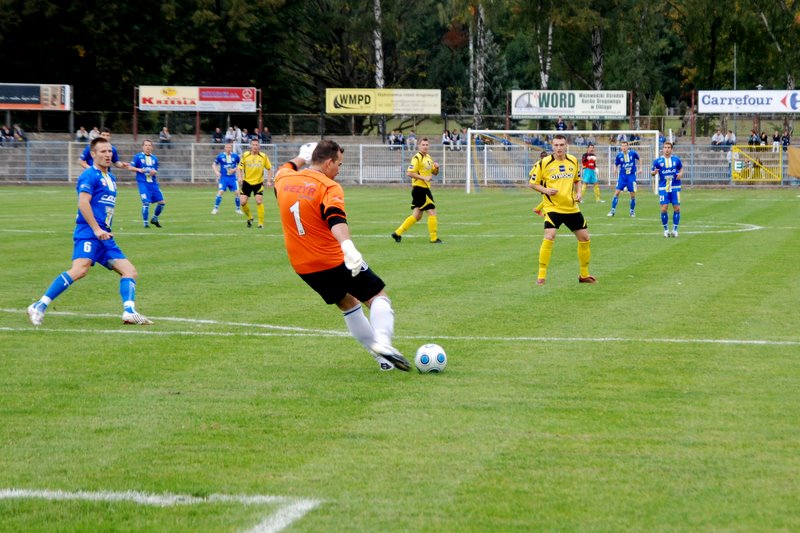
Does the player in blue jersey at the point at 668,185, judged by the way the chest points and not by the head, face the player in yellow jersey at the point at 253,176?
no

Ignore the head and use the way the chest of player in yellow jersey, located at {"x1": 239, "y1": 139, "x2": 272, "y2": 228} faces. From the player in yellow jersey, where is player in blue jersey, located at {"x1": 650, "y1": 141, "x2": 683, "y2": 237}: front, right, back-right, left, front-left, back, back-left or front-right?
front-left

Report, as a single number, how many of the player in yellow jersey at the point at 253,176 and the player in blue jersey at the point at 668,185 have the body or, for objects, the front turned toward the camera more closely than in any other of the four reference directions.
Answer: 2

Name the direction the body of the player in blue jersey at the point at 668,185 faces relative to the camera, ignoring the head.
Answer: toward the camera

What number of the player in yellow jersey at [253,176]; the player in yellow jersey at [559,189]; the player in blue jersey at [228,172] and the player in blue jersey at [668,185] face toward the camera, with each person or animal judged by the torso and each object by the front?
4

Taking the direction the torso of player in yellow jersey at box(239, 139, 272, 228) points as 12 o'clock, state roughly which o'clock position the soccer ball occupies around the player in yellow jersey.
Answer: The soccer ball is roughly at 12 o'clock from the player in yellow jersey.

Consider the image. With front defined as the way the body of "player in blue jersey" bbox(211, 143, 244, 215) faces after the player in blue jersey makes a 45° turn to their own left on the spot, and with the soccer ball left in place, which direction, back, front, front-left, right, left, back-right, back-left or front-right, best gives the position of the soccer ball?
front-right

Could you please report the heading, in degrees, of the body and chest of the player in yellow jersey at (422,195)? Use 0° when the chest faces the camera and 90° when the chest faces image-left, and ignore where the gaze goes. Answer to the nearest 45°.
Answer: approximately 315°

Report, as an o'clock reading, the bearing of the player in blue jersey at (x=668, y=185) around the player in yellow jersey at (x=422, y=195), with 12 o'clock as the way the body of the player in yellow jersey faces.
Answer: The player in blue jersey is roughly at 10 o'clock from the player in yellow jersey.

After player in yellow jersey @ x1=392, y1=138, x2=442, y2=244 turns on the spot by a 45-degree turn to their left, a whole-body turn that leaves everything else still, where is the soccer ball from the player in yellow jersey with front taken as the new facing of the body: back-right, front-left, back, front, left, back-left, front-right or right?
right

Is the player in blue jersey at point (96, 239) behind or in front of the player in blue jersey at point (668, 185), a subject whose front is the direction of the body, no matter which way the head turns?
in front

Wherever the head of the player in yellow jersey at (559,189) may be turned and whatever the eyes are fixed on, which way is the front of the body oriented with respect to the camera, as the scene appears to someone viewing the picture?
toward the camera

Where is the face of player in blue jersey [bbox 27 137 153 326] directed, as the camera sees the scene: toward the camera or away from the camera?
toward the camera

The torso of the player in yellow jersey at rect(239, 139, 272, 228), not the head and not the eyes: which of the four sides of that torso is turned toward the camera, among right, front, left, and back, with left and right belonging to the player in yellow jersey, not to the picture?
front
